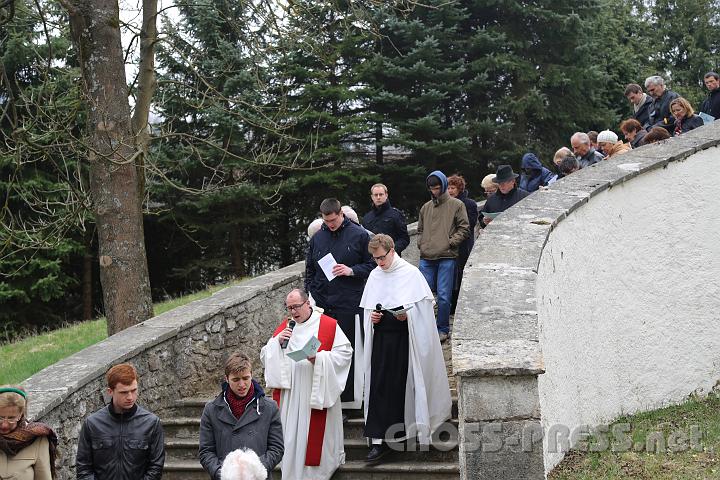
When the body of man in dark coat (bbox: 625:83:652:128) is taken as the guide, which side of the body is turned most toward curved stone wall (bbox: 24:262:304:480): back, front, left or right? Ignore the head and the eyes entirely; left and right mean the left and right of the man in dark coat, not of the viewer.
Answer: front

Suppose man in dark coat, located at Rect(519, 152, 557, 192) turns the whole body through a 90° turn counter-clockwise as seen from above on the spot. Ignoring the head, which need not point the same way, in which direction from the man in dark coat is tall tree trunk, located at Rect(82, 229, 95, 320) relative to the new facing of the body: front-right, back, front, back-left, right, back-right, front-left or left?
back

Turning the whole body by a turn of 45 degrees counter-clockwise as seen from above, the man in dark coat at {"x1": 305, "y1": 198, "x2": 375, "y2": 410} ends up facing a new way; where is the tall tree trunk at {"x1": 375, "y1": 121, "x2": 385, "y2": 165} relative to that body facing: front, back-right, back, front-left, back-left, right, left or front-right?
back

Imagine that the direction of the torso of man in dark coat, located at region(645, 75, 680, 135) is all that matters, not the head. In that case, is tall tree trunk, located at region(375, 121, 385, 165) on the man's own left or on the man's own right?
on the man's own right

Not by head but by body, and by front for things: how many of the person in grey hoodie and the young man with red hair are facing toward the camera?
2

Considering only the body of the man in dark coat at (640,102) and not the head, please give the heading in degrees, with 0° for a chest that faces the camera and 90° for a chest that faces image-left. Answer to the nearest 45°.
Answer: approximately 45°
